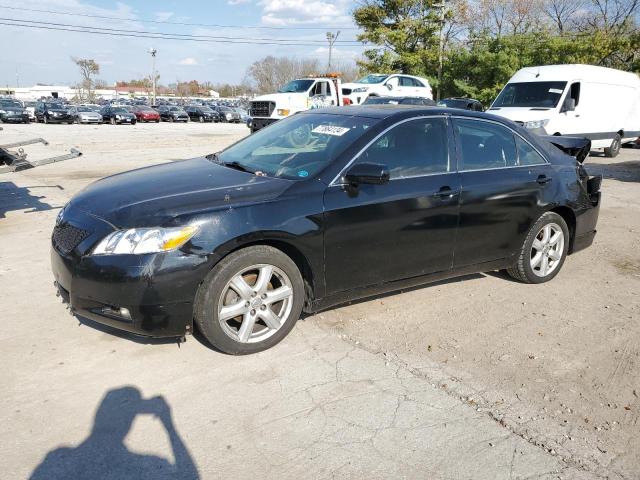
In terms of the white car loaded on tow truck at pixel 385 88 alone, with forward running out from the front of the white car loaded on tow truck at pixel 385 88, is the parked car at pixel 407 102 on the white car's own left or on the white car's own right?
on the white car's own left

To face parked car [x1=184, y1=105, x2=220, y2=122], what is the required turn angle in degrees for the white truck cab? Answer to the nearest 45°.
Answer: approximately 135° to its right

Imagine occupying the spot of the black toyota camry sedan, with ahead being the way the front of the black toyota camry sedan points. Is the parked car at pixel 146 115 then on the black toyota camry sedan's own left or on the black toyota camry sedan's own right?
on the black toyota camry sedan's own right

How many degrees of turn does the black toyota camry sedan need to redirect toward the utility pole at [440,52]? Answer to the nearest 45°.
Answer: approximately 135° to its right

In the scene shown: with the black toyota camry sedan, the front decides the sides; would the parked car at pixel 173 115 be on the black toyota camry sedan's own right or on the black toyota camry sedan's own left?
on the black toyota camry sedan's own right

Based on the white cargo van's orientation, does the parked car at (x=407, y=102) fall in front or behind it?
in front

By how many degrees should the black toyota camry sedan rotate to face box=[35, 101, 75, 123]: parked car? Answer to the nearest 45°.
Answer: approximately 90° to its right

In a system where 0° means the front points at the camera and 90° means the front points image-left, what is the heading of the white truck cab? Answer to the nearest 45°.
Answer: approximately 45°

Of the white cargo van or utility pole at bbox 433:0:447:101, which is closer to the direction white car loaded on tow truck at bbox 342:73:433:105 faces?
the white cargo van
